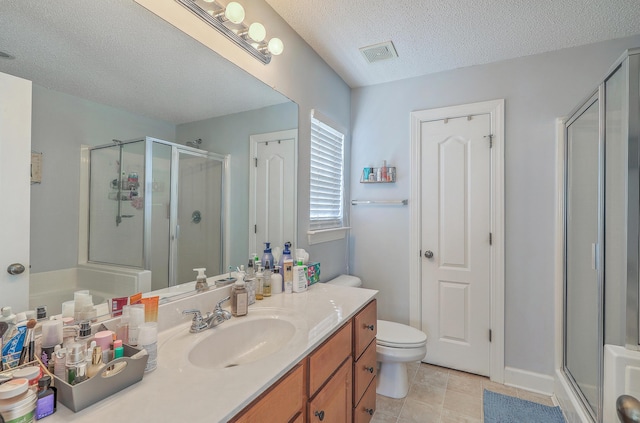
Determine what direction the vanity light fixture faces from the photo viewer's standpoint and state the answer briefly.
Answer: facing the viewer and to the right of the viewer

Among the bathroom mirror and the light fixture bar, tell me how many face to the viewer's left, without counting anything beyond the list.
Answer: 0

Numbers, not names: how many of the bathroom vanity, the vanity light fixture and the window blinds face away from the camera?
0

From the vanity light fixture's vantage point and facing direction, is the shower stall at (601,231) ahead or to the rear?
ahead

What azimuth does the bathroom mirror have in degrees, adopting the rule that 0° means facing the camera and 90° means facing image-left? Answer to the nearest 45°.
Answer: approximately 315°

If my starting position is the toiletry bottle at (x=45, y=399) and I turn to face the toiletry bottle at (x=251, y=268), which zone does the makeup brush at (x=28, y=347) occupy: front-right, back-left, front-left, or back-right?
front-left

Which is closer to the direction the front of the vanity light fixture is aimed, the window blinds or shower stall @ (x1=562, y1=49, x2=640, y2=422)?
the shower stall
